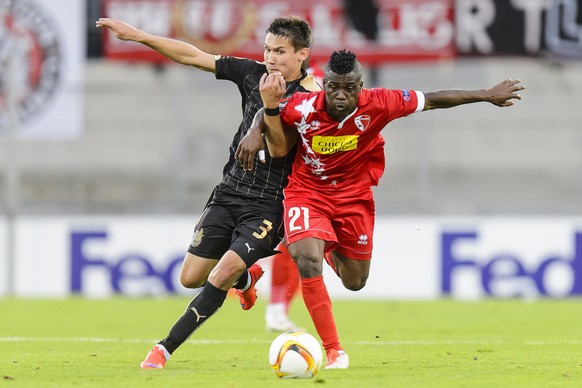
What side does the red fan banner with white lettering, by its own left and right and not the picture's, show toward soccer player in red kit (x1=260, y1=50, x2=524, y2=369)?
front

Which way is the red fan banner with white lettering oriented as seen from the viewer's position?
toward the camera

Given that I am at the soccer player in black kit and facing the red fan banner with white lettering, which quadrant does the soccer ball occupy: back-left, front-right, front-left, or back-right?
back-right

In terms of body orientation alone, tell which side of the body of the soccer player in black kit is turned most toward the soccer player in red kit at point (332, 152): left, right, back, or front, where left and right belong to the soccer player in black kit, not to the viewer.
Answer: left

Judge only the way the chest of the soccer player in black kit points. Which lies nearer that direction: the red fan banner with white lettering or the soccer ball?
the soccer ball

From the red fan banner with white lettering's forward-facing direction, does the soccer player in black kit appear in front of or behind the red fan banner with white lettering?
in front

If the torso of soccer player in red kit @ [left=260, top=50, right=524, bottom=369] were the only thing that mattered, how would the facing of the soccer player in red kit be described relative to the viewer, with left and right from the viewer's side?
facing the viewer

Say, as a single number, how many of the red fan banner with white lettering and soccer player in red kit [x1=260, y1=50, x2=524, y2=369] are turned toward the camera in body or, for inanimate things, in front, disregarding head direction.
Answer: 2

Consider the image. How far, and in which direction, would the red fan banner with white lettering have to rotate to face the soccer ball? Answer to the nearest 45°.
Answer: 0° — it already faces it

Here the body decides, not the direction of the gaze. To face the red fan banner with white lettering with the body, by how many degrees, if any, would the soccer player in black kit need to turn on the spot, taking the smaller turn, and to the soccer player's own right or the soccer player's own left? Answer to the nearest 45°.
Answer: approximately 135° to the soccer player's own right
